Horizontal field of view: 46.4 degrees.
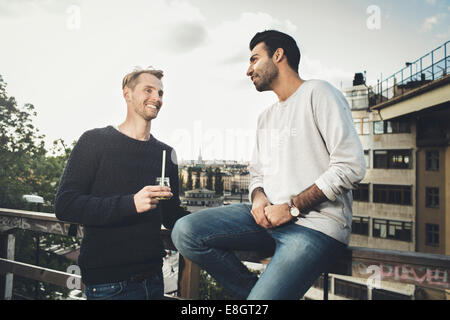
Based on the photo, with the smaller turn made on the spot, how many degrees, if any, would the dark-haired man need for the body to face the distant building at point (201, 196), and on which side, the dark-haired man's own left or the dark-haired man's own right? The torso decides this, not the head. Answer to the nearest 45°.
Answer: approximately 135° to the dark-haired man's own right

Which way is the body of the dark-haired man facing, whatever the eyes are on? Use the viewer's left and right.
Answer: facing the viewer and to the left of the viewer

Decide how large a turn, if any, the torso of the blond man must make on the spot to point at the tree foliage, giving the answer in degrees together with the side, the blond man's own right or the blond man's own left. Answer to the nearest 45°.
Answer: approximately 135° to the blond man's own left

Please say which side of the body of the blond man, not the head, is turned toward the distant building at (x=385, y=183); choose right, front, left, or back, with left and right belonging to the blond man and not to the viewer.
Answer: left

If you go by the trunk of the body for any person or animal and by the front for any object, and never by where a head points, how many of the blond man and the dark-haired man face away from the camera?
0

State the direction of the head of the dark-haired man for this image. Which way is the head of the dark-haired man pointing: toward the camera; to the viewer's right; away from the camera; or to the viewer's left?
to the viewer's left

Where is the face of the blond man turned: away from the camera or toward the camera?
toward the camera

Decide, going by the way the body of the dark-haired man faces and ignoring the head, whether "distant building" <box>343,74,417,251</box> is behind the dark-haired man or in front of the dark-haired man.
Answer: behind

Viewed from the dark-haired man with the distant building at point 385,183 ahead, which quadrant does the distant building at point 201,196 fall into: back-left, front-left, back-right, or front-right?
front-left
